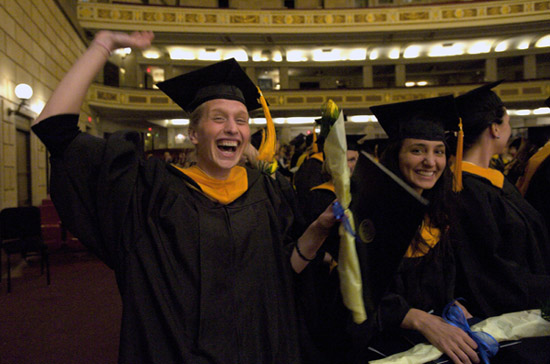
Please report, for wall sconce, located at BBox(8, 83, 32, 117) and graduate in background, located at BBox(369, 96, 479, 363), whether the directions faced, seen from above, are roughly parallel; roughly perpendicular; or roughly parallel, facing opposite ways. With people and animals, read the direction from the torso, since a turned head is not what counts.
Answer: roughly perpendicular

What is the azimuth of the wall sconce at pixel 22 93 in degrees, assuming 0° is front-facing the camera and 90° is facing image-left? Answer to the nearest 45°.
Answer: approximately 270°

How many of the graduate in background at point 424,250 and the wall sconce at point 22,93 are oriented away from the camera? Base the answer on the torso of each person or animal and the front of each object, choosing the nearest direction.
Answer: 0

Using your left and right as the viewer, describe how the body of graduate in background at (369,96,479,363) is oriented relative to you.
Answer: facing the viewer and to the right of the viewer

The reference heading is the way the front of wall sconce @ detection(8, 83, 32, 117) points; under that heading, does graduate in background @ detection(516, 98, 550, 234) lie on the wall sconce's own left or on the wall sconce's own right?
on the wall sconce's own right

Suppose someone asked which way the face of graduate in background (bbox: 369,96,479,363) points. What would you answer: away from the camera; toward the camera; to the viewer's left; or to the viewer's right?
toward the camera

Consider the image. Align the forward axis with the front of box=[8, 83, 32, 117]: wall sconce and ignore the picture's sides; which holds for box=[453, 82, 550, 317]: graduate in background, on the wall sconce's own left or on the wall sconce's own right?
on the wall sconce's own right
